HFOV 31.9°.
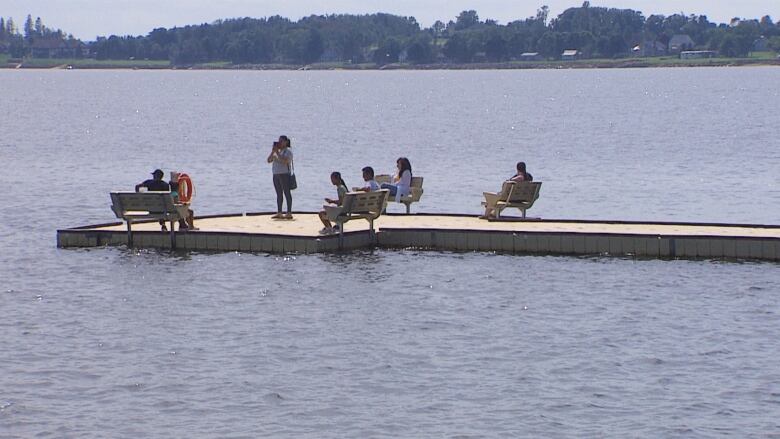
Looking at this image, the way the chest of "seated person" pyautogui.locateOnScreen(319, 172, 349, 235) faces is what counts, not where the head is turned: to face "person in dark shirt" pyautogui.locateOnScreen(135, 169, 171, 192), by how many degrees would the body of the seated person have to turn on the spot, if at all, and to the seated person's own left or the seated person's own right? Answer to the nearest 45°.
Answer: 0° — they already face them

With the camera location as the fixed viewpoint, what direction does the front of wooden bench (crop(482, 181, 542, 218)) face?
facing away from the viewer and to the left of the viewer

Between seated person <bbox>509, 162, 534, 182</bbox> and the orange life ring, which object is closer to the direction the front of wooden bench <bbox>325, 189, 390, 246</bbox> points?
the orange life ring

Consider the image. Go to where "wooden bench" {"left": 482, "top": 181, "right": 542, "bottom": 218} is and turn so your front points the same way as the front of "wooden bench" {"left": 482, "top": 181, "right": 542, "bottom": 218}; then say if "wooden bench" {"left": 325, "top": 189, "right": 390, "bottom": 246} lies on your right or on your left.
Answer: on your left

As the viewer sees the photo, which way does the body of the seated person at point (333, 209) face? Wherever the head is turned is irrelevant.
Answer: to the viewer's left
